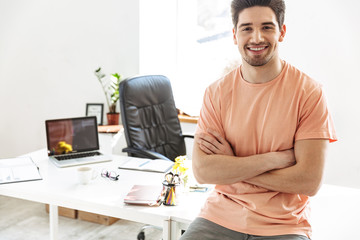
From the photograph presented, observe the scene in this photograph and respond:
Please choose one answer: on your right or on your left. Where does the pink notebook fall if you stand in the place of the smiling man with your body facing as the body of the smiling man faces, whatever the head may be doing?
on your right

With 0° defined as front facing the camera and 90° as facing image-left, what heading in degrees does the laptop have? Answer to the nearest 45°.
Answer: approximately 315°

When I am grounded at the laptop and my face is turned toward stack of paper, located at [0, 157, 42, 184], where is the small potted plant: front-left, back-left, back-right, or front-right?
back-right

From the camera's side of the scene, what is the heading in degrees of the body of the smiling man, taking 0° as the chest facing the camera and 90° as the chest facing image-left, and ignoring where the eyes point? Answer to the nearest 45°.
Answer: approximately 0°

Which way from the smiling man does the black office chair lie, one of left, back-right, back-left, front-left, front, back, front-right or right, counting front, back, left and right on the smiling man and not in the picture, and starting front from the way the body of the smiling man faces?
back-right
